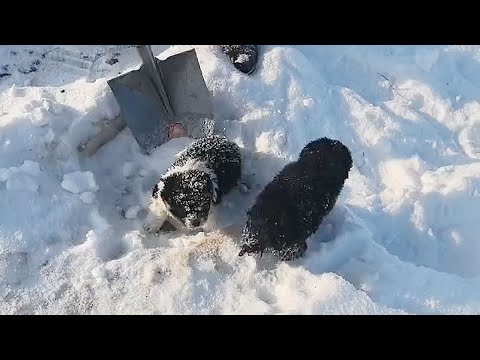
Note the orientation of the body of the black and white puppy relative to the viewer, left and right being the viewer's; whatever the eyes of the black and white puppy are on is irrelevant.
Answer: facing the viewer and to the left of the viewer

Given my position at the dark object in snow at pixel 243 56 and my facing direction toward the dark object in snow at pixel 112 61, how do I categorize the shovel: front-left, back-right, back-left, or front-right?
front-left

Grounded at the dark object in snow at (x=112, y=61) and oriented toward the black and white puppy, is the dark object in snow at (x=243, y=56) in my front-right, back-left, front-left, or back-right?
front-left

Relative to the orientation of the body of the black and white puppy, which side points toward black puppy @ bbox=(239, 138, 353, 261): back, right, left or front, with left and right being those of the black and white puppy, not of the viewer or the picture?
left

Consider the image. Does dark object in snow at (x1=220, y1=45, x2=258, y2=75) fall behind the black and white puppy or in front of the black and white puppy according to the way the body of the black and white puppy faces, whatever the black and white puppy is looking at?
behind

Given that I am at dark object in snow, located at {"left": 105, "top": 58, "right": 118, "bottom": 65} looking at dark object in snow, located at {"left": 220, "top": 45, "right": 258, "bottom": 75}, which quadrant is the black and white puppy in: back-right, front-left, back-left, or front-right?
front-right

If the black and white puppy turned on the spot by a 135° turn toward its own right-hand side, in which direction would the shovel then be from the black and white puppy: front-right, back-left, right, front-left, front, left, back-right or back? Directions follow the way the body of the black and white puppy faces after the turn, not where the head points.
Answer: front

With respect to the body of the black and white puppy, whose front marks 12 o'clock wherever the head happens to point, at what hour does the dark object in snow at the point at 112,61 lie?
The dark object in snow is roughly at 4 o'clock from the black and white puppy.
